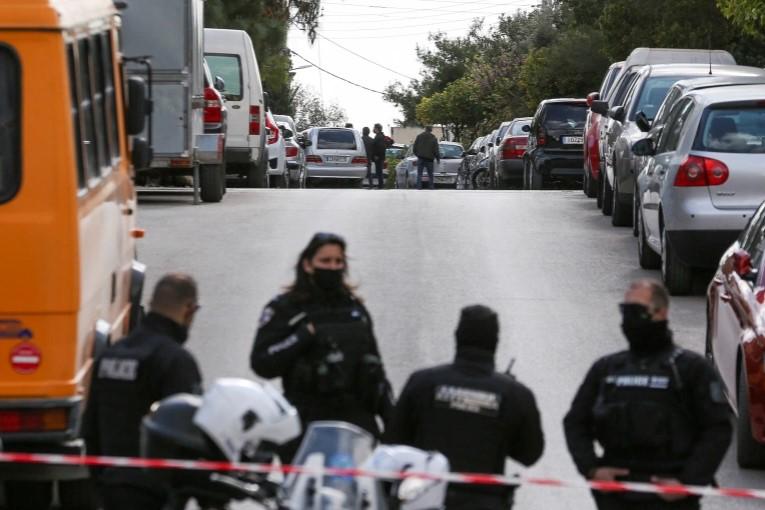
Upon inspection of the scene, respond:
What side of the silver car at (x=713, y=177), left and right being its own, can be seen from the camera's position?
back

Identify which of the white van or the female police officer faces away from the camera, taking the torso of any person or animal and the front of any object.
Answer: the white van

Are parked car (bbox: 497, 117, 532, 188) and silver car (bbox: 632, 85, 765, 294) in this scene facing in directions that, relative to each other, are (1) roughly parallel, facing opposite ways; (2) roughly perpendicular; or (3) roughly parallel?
roughly parallel

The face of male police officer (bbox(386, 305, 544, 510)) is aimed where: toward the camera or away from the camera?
away from the camera

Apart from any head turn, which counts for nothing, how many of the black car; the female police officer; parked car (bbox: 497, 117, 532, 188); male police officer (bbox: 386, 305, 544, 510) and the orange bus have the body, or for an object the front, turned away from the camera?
4

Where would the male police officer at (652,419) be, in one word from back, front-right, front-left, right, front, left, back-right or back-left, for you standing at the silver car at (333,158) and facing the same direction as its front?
back

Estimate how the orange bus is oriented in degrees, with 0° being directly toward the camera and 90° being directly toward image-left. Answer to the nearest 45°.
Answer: approximately 180°

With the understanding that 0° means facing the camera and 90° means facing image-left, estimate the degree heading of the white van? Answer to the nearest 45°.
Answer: approximately 180°

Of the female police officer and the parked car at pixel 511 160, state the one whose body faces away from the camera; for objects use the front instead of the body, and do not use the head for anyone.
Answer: the parked car

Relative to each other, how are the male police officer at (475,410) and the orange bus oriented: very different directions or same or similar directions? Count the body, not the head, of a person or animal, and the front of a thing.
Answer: same or similar directions

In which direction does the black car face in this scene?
away from the camera

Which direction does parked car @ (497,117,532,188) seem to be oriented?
away from the camera

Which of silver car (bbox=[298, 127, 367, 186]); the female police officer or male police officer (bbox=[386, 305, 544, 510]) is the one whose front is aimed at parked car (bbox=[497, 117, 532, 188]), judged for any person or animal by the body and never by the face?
the male police officer

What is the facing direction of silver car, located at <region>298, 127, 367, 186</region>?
away from the camera

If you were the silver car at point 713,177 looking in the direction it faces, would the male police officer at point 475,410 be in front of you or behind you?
behind

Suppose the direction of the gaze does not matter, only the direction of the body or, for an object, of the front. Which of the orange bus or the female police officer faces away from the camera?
the orange bus

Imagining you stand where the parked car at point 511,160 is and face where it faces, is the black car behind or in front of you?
behind

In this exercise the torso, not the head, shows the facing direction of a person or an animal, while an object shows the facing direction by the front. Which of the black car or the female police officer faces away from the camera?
the black car
